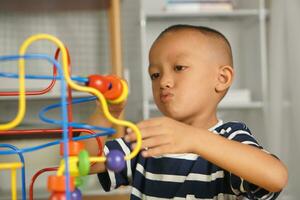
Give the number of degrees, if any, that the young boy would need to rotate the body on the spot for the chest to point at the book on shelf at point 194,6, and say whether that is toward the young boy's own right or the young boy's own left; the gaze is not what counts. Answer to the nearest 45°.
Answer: approximately 135° to the young boy's own right

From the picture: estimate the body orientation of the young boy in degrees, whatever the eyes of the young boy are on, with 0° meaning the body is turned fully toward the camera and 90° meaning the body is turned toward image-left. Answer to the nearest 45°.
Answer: approximately 45°
